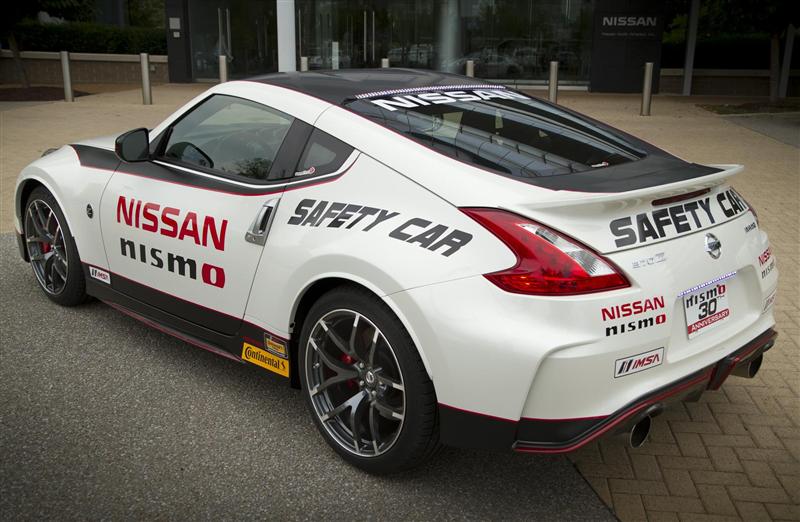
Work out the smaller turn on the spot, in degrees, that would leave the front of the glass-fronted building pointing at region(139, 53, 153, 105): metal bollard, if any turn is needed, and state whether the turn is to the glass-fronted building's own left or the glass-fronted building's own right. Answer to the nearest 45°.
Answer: approximately 45° to the glass-fronted building's own right

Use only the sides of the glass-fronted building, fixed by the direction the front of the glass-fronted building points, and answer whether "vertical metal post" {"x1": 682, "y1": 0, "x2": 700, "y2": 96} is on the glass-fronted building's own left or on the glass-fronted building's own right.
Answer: on the glass-fronted building's own left

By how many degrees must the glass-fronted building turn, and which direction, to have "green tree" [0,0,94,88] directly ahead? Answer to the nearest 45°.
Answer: approximately 45° to its right

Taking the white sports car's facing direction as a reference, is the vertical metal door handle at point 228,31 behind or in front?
in front

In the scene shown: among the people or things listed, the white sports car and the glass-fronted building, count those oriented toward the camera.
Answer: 1

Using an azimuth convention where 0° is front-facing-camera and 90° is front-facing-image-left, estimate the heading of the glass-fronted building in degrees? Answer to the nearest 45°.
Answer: approximately 0°

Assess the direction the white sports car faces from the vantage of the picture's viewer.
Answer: facing away from the viewer and to the left of the viewer

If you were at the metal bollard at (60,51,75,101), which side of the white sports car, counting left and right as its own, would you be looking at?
front

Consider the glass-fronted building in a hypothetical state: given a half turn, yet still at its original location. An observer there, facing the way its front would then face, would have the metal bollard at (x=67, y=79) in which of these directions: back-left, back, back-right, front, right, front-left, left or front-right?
back-left

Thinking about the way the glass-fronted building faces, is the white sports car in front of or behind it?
in front

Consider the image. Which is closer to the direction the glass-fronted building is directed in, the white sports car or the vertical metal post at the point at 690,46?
the white sports car

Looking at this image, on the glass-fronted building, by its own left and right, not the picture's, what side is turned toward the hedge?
right
